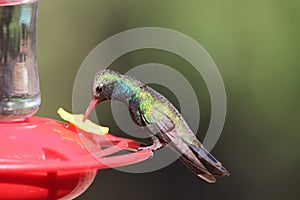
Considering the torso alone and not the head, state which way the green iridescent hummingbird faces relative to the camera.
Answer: to the viewer's left
